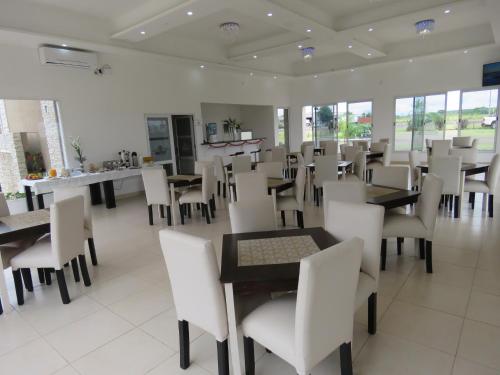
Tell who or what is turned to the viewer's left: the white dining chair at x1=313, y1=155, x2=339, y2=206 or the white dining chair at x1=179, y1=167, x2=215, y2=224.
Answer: the white dining chair at x1=179, y1=167, x2=215, y2=224

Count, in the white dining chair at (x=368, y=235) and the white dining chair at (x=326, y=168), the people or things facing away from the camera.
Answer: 1

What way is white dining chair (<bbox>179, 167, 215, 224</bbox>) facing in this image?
to the viewer's left

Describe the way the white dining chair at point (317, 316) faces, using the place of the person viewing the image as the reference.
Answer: facing away from the viewer and to the left of the viewer

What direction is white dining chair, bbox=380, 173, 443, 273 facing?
to the viewer's left

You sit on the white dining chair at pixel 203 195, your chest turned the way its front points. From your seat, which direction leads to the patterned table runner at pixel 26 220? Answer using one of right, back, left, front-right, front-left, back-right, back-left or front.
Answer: front-left

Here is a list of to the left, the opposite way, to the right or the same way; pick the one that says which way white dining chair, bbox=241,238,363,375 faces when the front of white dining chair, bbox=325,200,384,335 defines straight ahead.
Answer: to the right

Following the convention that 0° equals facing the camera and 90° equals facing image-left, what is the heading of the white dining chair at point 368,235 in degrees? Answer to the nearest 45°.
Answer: approximately 45°

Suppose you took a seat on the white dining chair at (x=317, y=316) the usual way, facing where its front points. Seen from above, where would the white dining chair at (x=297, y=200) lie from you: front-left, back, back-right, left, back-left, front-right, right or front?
front-right

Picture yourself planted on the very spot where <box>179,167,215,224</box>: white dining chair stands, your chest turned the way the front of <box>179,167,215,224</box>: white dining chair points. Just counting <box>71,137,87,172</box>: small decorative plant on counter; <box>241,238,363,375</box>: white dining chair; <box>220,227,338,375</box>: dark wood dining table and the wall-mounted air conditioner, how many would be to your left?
2

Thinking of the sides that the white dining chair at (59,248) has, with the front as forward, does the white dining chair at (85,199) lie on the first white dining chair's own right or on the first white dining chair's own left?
on the first white dining chair's own right

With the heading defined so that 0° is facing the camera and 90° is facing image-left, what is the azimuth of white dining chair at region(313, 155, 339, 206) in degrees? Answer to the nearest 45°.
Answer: approximately 180°

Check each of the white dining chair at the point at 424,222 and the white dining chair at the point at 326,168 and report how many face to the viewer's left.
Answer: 1

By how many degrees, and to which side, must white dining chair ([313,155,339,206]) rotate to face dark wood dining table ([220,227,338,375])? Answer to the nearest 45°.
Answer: approximately 180°

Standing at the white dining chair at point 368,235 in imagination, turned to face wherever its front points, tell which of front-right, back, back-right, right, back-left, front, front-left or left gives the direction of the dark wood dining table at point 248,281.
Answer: front

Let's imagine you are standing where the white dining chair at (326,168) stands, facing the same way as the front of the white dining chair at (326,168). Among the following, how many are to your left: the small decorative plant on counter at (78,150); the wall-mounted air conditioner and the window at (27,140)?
3

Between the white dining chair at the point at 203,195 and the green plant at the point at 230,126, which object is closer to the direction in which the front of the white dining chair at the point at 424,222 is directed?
the white dining chair
